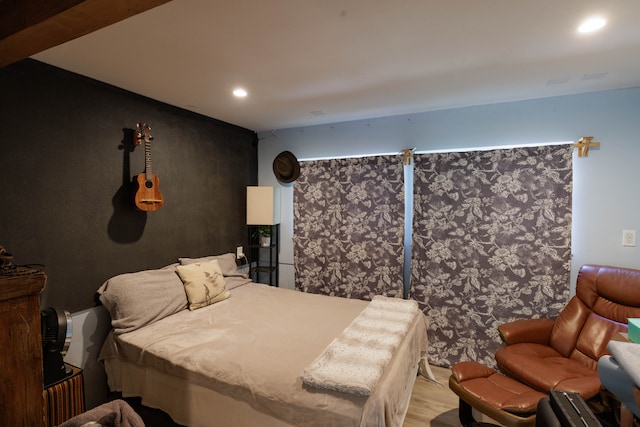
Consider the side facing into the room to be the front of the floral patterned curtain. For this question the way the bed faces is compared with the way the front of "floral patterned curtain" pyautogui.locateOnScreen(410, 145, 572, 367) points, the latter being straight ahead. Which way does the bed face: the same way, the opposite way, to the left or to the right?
to the left

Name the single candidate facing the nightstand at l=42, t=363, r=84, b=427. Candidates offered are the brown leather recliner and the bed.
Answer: the brown leather recliner

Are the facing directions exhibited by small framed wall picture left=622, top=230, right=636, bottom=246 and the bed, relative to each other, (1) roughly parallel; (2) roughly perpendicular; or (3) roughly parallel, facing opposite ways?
roughly perpendicular

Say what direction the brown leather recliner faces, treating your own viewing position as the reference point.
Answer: facing the viewer and to the left of the viewer

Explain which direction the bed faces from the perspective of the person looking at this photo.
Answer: facing the viewer and to the right of the viewer

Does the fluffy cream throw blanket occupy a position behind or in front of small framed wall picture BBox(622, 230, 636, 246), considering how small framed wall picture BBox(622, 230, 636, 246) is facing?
in front

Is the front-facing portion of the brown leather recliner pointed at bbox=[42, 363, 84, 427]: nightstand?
yes

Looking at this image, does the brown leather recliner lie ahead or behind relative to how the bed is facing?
ahead

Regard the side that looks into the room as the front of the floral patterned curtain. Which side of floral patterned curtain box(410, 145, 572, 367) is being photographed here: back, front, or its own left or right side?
front

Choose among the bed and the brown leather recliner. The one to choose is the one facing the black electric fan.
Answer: the brown leather recliner

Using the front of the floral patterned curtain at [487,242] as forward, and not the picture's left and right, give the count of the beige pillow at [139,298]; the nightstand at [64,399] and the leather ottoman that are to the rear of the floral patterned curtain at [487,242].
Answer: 0

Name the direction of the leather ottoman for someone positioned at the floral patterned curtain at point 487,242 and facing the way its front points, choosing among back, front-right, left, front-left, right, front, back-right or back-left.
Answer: front

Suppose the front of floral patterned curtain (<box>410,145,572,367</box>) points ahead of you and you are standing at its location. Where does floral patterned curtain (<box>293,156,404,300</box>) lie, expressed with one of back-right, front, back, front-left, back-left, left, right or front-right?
right

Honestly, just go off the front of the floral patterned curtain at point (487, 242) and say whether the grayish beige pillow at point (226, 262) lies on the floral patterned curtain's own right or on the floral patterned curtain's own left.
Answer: on the floral patterned curtain's own right
